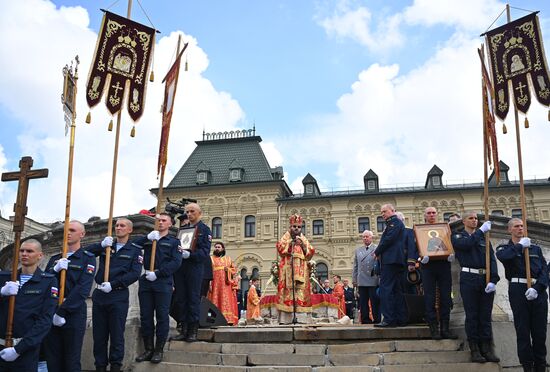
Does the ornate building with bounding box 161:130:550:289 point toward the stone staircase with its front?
yes

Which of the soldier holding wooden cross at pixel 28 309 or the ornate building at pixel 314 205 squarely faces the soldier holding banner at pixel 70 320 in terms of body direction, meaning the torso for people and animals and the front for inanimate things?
the ornate building

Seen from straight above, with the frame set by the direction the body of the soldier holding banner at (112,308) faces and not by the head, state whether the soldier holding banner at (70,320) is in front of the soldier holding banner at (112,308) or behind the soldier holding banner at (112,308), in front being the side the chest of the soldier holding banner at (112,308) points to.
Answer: in front

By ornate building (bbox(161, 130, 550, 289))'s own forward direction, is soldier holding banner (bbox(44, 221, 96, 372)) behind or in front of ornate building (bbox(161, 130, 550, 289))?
in front

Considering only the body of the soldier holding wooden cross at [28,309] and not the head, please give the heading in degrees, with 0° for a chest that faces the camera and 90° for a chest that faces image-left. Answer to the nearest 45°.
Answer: approximately 45°

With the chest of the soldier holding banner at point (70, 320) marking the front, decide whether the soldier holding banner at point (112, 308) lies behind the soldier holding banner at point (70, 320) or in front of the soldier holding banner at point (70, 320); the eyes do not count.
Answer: behind

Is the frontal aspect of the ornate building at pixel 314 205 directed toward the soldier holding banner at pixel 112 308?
yes

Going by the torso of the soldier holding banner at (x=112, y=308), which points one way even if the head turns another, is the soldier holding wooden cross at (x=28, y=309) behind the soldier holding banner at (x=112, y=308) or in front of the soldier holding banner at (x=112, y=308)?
in front
